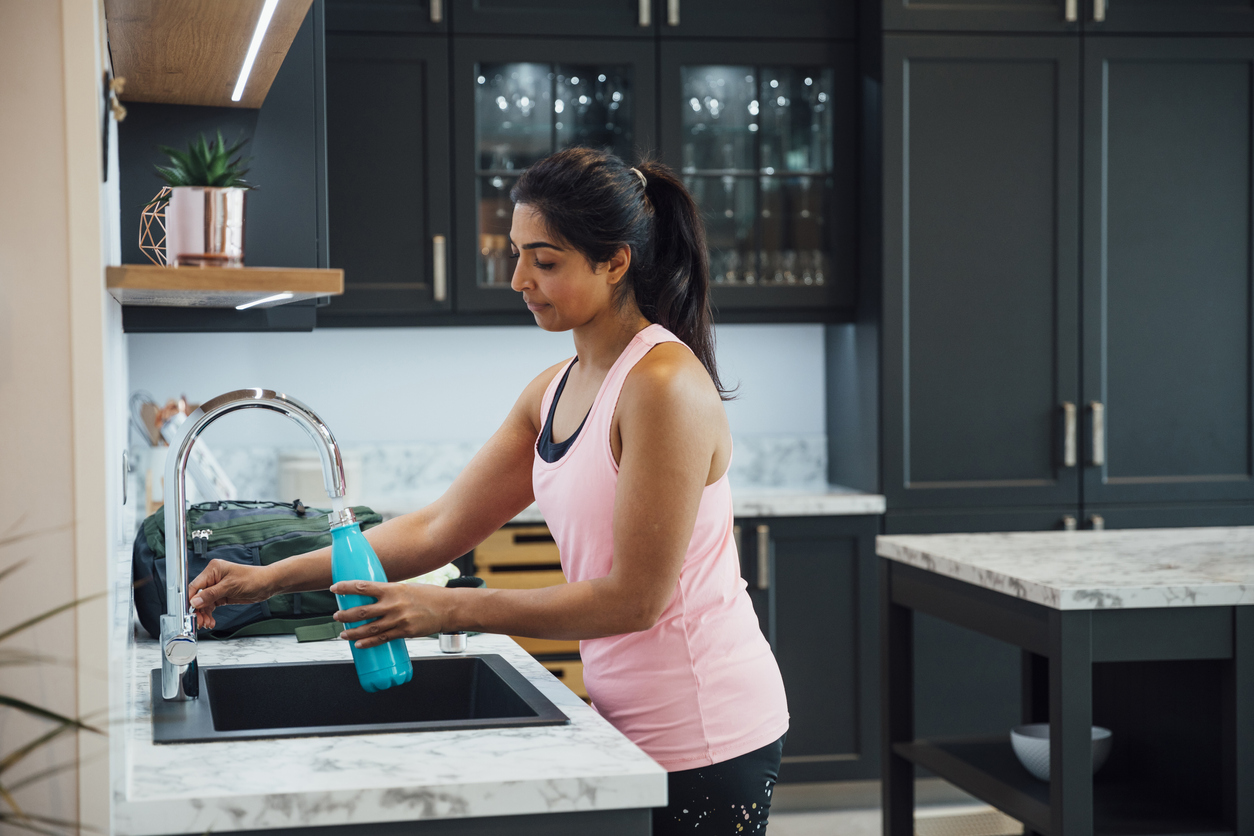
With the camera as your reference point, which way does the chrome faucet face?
facing to the right of the viewer

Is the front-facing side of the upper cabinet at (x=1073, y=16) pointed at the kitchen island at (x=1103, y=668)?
yes

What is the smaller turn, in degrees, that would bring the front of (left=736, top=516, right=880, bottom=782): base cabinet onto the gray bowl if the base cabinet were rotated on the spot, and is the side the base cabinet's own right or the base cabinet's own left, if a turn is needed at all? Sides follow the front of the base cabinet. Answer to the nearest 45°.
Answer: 0° — it already faces it

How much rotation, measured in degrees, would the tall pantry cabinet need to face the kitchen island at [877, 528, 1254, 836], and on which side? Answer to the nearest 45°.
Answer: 0° — it already faces it

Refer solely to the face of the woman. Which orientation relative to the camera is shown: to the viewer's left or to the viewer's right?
to the viewer's left

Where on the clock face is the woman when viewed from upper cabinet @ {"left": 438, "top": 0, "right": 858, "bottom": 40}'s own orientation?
The woman is roughly at 12 o'clock from the upper cabinet.

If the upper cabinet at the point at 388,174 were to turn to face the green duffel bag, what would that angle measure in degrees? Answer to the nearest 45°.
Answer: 0° — it already faces it

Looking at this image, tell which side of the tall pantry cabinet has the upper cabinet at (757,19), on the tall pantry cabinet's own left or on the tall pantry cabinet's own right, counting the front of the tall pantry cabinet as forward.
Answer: on the tall pantry cabinet's own right

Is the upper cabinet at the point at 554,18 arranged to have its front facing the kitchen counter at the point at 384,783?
yes
